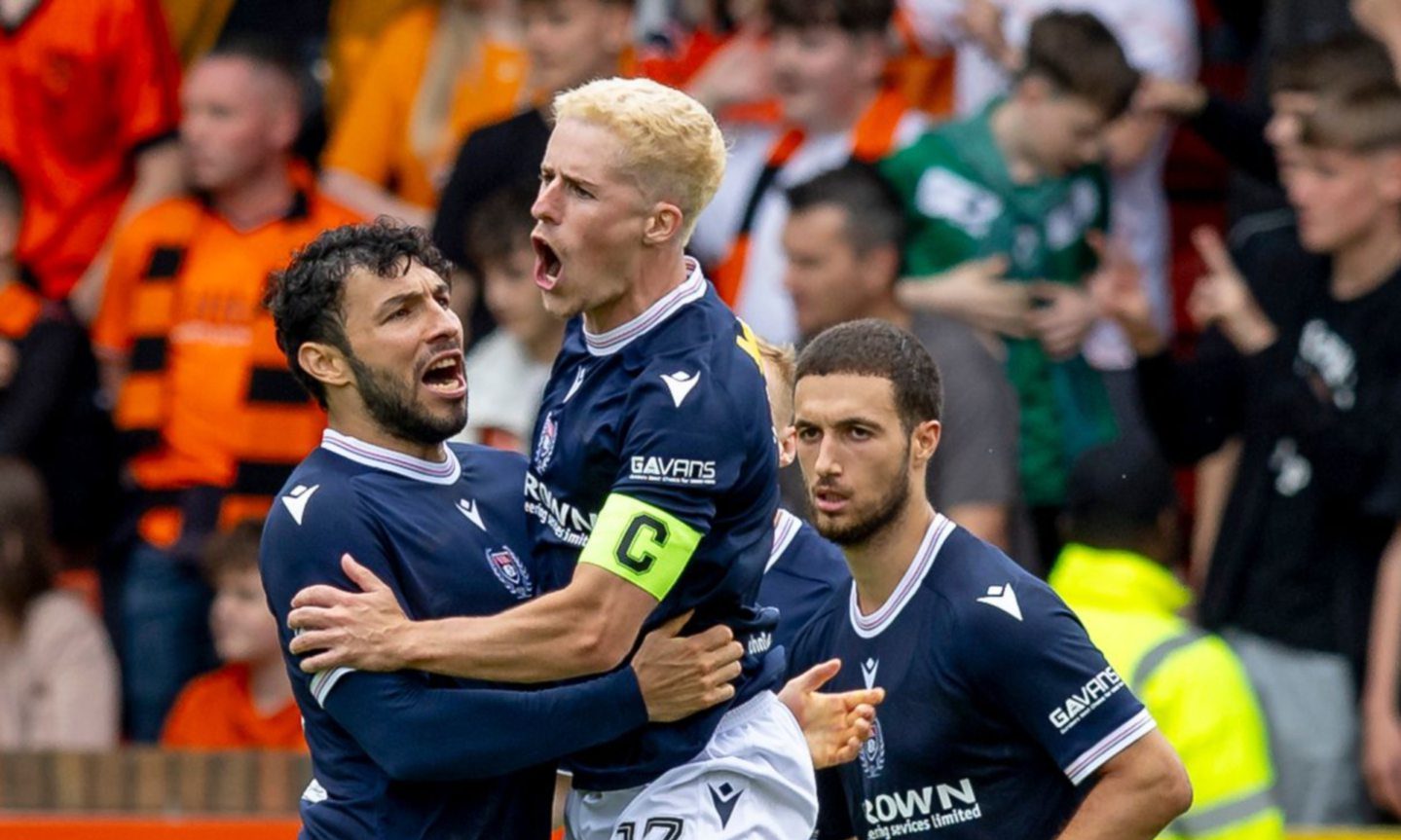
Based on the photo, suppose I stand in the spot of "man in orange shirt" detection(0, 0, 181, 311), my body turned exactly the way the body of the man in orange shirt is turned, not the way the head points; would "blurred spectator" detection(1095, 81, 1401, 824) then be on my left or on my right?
on my left

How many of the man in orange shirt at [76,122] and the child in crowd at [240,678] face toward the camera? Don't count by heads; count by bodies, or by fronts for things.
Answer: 2

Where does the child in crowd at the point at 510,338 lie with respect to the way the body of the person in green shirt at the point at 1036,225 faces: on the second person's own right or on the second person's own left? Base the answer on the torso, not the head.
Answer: on the second person's own right

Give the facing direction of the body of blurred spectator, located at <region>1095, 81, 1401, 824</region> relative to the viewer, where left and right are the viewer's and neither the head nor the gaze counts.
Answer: facing the viewer and to the left of the viewer

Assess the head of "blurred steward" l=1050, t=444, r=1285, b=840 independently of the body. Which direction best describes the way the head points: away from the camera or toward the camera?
away from the camera

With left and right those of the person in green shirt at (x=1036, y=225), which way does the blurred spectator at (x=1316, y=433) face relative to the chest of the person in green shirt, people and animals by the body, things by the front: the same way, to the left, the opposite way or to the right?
to the right

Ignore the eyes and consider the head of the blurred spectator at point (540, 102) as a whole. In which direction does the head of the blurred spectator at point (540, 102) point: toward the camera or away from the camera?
toward the camera

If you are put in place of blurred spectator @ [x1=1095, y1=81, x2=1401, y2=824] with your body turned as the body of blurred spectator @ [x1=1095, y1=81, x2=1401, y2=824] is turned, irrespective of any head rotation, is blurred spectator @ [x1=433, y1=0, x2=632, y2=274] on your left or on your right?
on your right

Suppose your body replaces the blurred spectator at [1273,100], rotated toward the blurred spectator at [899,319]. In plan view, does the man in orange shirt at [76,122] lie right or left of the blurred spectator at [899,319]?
right

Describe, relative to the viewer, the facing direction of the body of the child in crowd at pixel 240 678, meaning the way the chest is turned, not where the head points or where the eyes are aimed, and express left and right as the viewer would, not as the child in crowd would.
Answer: facing the viewer

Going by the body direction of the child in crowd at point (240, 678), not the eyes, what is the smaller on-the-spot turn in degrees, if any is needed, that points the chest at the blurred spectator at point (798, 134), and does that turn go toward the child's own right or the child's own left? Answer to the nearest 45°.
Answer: approximately 90° to the child's own left

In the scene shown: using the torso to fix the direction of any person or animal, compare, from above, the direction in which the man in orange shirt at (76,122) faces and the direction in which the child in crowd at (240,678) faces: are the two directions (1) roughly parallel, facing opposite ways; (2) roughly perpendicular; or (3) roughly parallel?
roughly parallel

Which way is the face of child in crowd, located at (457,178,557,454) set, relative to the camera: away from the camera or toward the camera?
toward the camera

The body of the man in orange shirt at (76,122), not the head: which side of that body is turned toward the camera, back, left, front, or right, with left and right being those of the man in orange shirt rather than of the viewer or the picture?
front

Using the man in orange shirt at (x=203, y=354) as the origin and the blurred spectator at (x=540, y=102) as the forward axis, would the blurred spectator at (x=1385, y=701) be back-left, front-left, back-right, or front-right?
front-right
